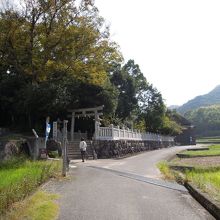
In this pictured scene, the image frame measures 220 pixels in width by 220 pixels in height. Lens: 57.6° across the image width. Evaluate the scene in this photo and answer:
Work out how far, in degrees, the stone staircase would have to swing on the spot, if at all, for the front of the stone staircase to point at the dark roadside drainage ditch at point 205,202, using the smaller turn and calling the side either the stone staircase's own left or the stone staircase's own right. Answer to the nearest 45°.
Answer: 0° — it already faces it

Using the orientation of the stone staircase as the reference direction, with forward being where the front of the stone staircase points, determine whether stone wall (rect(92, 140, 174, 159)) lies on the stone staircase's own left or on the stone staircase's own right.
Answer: on the stone staircase's own left

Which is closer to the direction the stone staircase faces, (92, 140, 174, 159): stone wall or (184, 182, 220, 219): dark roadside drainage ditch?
the dark roadside drainage ditch

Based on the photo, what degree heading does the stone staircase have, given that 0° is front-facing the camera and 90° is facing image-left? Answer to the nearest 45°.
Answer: approximately 0°
